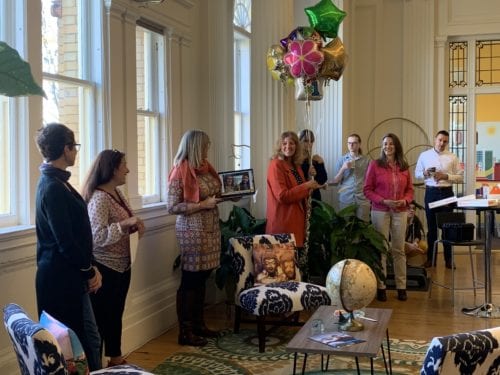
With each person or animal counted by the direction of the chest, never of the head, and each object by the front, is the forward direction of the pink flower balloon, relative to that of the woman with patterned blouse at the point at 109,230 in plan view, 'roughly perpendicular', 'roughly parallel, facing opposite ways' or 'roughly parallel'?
roughly perpendicular

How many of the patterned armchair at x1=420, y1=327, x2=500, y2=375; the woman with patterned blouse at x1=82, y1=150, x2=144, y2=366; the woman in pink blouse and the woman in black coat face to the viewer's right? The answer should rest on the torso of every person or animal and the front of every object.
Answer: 2

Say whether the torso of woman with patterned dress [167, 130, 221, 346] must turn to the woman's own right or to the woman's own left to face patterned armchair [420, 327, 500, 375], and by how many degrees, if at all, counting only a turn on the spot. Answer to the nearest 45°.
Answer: approximately 45° to the woman's own right

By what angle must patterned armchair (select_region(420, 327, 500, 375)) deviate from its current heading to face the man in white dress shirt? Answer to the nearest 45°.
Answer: approximately 45° to its right

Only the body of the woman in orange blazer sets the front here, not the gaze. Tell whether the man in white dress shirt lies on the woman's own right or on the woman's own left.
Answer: on the woman's own left

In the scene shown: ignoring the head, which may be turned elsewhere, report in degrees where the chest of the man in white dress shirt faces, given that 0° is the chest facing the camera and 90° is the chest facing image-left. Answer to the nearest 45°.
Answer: approximately 0°

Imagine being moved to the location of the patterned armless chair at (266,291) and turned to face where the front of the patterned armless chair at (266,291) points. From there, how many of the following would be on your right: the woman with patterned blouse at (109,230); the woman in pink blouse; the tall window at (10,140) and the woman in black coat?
3

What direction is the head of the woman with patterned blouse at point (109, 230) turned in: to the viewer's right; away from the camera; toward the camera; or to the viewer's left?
to the viewer's right

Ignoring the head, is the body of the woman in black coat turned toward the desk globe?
yes

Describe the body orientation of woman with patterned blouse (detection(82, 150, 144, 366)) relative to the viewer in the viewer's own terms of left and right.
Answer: facing to the right of the viewer
